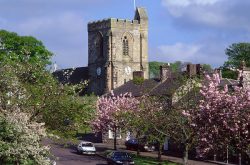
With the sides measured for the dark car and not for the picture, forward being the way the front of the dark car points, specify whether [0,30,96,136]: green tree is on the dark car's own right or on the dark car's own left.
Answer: on the dark car's own right

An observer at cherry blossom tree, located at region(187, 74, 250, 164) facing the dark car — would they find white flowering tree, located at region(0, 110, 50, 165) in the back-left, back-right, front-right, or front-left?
front-left

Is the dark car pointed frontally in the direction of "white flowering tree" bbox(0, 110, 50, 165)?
no
